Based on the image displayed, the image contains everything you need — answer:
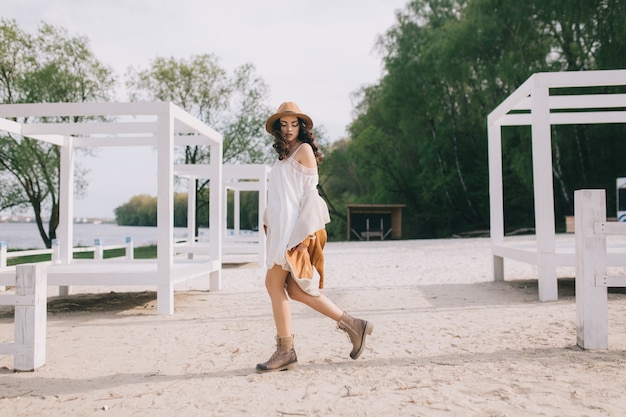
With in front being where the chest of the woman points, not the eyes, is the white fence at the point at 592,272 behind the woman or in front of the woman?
behind

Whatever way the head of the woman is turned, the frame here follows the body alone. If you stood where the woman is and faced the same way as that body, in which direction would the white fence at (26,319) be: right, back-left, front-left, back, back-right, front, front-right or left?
front-right

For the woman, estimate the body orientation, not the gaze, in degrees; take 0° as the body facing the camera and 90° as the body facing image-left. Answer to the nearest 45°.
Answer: approximately 45°

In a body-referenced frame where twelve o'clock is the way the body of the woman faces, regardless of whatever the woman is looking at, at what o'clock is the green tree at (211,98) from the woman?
The green tree is roughly at 4 o'clock from the woman.
